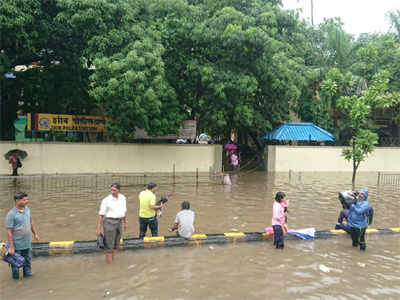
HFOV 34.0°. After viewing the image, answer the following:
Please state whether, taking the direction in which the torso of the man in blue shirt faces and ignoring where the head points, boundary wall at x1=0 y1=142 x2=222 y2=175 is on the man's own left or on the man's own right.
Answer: on the man's own left

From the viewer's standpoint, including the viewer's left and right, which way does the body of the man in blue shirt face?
facing the viewer and to the right of the viewer

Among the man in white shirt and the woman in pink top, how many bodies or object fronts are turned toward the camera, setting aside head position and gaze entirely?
1

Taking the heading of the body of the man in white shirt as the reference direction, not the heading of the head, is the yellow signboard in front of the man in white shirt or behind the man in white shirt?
behind

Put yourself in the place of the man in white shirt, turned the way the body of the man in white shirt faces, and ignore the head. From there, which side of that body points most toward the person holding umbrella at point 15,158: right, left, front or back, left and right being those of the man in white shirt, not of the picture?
back

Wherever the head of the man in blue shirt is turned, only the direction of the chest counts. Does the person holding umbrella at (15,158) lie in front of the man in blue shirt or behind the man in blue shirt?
behind

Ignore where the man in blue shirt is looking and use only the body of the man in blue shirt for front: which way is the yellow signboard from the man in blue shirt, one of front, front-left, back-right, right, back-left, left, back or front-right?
back-left

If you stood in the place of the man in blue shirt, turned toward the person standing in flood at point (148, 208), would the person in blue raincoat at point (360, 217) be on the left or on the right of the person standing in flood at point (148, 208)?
right

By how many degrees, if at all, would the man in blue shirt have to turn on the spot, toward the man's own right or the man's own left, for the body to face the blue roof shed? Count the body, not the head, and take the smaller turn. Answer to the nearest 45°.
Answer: approximately 90° to the man's own left

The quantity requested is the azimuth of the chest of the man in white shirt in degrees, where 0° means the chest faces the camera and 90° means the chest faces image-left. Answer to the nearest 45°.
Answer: approximately 0°
